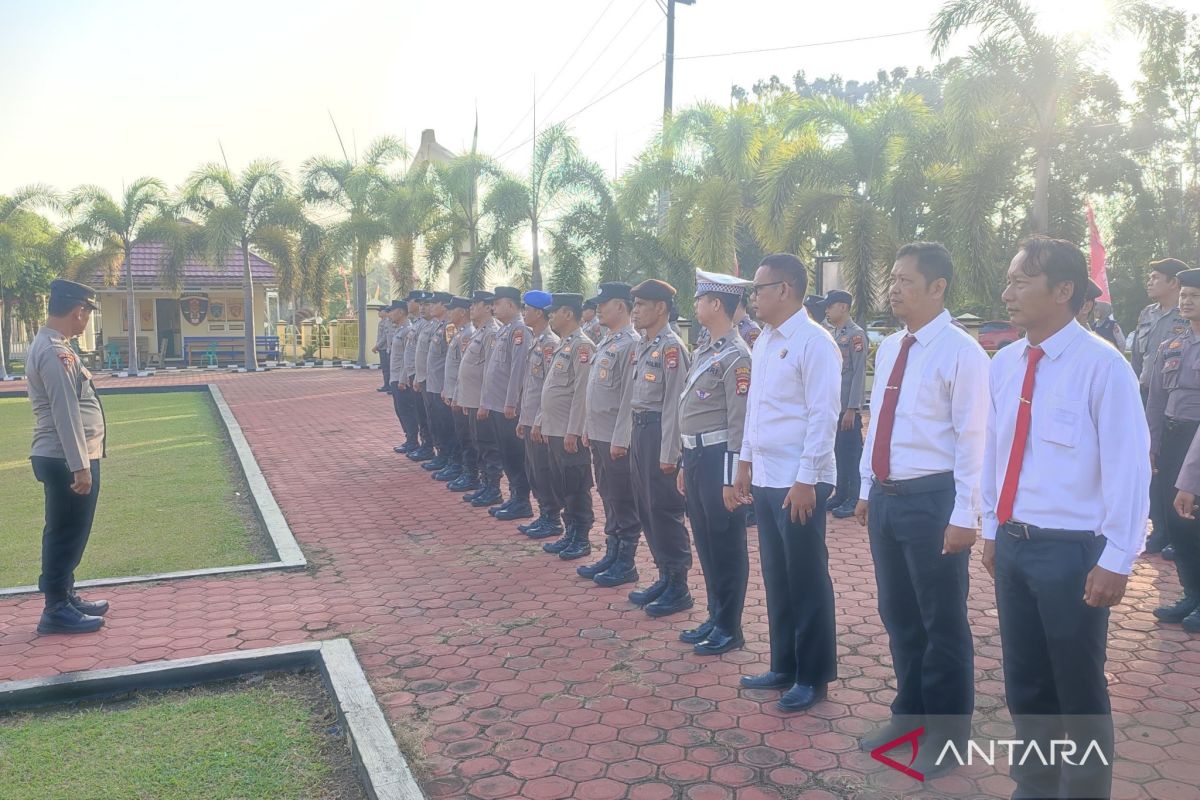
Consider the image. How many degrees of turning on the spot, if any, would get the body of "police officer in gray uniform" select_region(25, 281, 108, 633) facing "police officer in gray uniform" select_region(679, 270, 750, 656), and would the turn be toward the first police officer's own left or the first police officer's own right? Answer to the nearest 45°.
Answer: approximately 45° to the first police officer's own right

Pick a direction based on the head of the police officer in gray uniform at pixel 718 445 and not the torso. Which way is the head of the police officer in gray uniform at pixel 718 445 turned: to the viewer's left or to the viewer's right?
to the viewer's left

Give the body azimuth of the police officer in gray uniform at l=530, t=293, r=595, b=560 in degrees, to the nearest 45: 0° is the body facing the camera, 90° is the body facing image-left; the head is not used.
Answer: approximately 45°

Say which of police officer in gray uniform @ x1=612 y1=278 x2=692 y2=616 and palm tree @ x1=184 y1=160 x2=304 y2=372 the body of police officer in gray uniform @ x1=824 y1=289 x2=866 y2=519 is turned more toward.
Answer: the police officer in gray uniform

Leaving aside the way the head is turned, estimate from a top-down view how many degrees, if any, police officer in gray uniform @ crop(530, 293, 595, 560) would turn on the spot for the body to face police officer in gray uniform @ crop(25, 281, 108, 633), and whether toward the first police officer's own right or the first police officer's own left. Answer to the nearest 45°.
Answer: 0° — they already face them

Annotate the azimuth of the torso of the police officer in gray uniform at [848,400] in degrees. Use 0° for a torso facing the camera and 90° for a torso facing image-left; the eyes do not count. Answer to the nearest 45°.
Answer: approximately 45°

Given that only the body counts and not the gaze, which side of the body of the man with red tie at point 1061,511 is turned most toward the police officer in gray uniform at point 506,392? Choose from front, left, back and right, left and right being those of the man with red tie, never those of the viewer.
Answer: right

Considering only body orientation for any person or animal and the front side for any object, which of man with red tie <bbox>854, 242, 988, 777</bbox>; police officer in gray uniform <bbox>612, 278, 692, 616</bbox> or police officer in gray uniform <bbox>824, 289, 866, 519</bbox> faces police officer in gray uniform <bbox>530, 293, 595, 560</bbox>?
police officer in gray uniform <bbox>824, 289, 866, 519</bbox>

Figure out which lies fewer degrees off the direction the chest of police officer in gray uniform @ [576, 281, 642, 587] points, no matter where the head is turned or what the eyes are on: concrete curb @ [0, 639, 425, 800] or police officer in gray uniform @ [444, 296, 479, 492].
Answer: the concrete curb

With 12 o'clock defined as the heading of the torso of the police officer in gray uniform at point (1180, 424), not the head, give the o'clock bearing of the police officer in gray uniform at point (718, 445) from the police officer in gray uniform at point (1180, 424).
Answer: the police officer in gray uniform at point (718, 445) is roughly at 12 o'clock from the police officer in gray uniform at point (1180, 424).

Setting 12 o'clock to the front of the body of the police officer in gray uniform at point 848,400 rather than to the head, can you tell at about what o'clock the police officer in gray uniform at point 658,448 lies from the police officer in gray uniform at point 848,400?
the police officer in gray uniform at point 658,448 is roughly at 11 o'clock from the police officer in gray uniform at point 848,400.

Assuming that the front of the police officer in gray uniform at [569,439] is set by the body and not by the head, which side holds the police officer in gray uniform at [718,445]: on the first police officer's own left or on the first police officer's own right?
on the first police officer's own left

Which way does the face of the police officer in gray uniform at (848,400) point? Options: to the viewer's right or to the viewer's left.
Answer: to the viewer's left

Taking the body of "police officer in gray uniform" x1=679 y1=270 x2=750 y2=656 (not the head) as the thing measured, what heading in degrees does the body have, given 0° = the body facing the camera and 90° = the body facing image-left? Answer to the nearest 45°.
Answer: approximately 45°
